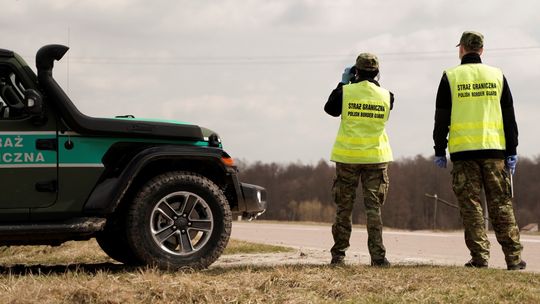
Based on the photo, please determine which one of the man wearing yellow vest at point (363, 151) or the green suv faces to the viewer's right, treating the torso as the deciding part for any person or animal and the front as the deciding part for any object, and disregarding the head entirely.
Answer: the green suv

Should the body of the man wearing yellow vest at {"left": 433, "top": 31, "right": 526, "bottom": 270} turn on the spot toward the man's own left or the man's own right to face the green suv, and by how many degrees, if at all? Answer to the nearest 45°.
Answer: approximately 135° to the man's own left

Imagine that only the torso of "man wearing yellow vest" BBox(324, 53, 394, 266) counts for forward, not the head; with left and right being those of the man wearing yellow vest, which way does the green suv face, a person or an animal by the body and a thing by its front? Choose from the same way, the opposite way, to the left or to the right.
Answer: to the right

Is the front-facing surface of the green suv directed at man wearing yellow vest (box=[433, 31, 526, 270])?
yes

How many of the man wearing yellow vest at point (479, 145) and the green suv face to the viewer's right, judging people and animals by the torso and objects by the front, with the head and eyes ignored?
1

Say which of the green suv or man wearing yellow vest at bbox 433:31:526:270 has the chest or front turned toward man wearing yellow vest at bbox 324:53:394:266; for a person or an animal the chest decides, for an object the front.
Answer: the green suv

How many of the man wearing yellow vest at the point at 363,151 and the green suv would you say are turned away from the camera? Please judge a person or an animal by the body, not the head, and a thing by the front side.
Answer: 1

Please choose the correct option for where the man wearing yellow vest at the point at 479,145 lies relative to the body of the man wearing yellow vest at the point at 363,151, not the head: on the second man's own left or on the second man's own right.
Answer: on the second man's own right

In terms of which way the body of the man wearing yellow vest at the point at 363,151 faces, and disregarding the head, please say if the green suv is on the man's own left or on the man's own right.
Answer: on the man's own left

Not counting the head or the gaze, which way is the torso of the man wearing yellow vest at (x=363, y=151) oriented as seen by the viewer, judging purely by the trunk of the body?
away from the camera

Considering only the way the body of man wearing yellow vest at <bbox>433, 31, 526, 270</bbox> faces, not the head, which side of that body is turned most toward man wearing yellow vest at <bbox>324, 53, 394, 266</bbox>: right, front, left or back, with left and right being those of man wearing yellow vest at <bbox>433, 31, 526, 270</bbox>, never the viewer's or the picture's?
left

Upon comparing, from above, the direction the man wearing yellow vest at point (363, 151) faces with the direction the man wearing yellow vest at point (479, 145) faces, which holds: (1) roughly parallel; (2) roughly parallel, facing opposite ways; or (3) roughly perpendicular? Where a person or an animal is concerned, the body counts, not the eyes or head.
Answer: roughly parallel

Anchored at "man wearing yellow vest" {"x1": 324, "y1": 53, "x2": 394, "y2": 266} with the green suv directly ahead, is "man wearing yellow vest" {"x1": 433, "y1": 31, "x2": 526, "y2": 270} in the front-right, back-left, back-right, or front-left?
back-left

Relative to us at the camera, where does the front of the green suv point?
facing to the right of the viewer

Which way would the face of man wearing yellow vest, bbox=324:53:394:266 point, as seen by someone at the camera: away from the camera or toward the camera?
away from the camera

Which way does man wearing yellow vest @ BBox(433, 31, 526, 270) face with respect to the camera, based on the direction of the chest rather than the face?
away from the camera

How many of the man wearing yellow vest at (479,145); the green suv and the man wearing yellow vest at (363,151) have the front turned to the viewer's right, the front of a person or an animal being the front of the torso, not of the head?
1

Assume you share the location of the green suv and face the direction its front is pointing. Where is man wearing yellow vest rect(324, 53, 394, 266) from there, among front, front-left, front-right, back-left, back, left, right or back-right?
front
